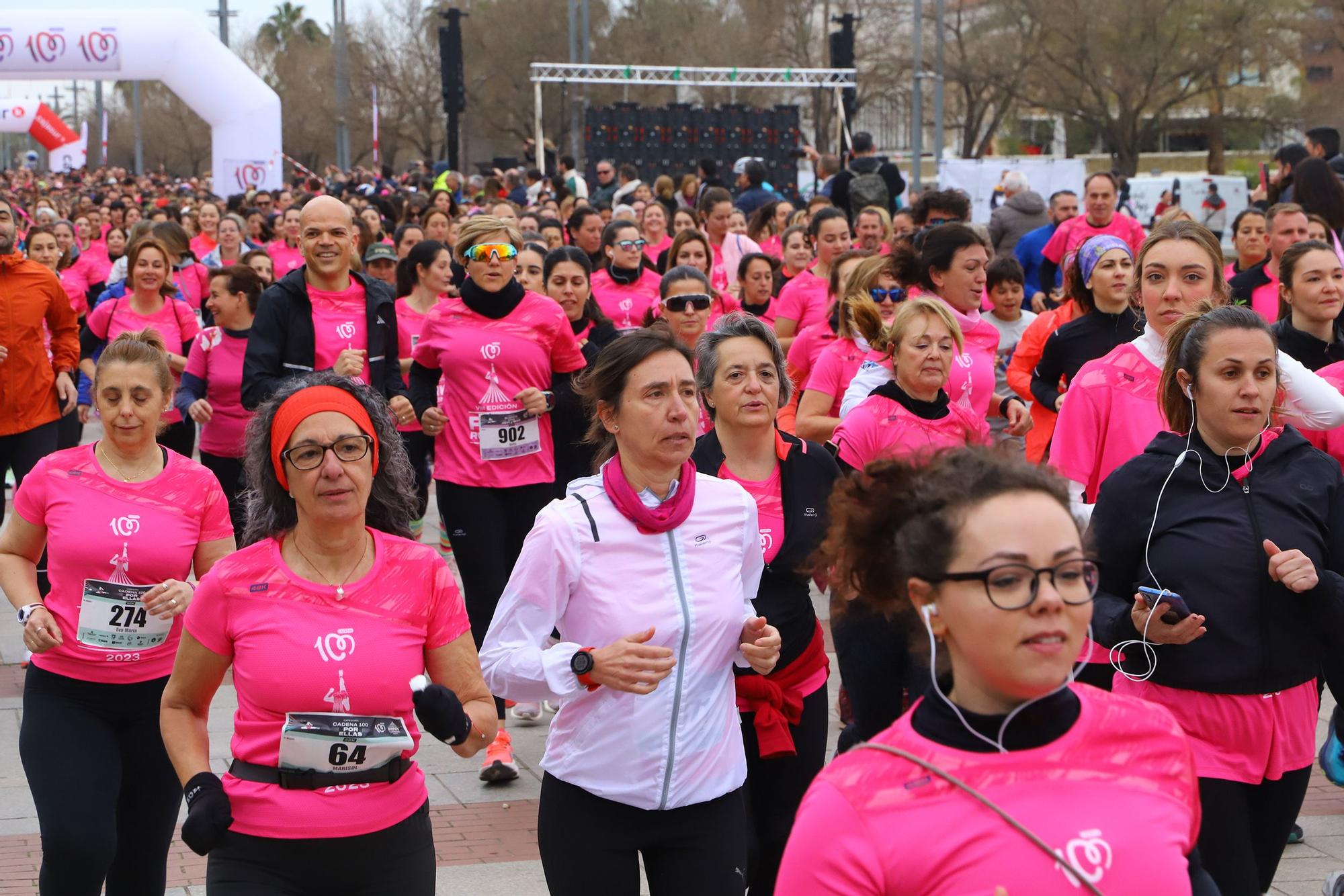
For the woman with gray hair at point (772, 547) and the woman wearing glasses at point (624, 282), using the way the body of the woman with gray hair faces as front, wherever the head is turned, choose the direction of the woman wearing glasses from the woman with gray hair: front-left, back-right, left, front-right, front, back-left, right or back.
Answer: back

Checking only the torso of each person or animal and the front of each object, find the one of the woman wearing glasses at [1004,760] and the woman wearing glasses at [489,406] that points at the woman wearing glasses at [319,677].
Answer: the woman wearing glasses at [489,406]

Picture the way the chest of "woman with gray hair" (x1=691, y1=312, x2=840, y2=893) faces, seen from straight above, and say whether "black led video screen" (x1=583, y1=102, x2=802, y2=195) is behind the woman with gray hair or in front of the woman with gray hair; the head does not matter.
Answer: behind

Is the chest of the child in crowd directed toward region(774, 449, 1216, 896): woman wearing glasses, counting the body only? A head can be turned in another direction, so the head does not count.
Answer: yes

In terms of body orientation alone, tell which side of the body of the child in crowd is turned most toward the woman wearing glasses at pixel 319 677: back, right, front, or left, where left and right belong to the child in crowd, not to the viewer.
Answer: front

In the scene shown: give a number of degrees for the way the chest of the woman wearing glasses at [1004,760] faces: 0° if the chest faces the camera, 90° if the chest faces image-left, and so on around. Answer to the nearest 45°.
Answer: approximately 315°

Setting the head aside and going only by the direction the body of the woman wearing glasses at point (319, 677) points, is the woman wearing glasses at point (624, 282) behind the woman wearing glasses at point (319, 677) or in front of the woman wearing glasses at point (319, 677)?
behind

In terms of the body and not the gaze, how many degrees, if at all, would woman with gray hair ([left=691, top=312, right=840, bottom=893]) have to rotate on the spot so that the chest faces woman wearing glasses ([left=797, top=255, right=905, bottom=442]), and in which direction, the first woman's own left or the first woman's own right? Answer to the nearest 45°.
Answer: approximately 180°

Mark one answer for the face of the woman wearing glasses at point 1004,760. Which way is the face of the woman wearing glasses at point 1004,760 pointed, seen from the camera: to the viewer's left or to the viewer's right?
to the viewer's right

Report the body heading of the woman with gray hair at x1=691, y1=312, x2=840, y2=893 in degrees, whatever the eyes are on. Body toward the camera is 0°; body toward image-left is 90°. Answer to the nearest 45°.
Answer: approximately 0°

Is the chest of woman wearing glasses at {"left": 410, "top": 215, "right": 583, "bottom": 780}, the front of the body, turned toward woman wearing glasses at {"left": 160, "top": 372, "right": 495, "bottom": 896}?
yes
